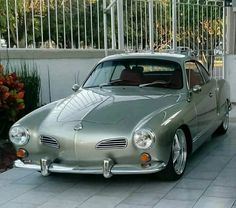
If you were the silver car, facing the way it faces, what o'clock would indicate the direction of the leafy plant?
The leafy plant is roughly at 3 o'clock from the silver car.

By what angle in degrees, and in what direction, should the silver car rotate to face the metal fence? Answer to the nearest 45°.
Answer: approximately 135° to its right

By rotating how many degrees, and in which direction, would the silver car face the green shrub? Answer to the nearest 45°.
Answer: approximately 90° to its right

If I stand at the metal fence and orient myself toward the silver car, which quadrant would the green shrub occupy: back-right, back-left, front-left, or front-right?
front-right

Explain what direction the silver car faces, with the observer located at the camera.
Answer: facing the viewer and to the left of the viewer
